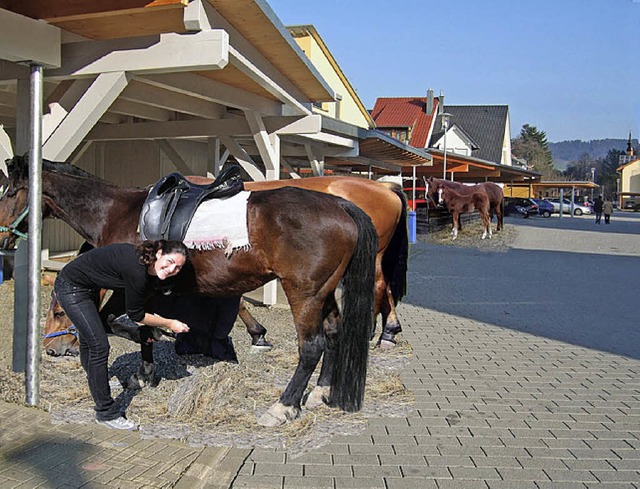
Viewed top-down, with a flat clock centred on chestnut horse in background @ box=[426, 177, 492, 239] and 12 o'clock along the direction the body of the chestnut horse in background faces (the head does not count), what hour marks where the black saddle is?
The black saddle is roughly at 9 o'clock from the chestnut horse in background.

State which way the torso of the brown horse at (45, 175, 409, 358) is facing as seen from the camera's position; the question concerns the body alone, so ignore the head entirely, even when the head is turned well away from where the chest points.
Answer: to the viewer's left

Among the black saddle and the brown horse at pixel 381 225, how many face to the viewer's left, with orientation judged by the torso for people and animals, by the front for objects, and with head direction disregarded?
2

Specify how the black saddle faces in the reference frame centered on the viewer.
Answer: facing to the left of the viewer

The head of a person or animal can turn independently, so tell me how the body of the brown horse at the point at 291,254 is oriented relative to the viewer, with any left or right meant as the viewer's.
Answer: facing to the left of the viewer

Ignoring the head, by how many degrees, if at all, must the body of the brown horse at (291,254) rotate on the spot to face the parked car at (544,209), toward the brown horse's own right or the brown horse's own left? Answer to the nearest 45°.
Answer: approximately 135° to the brown horse's own right

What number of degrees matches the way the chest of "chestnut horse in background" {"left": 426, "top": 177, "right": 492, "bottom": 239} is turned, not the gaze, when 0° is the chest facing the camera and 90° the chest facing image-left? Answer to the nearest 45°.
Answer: approximately 90°
